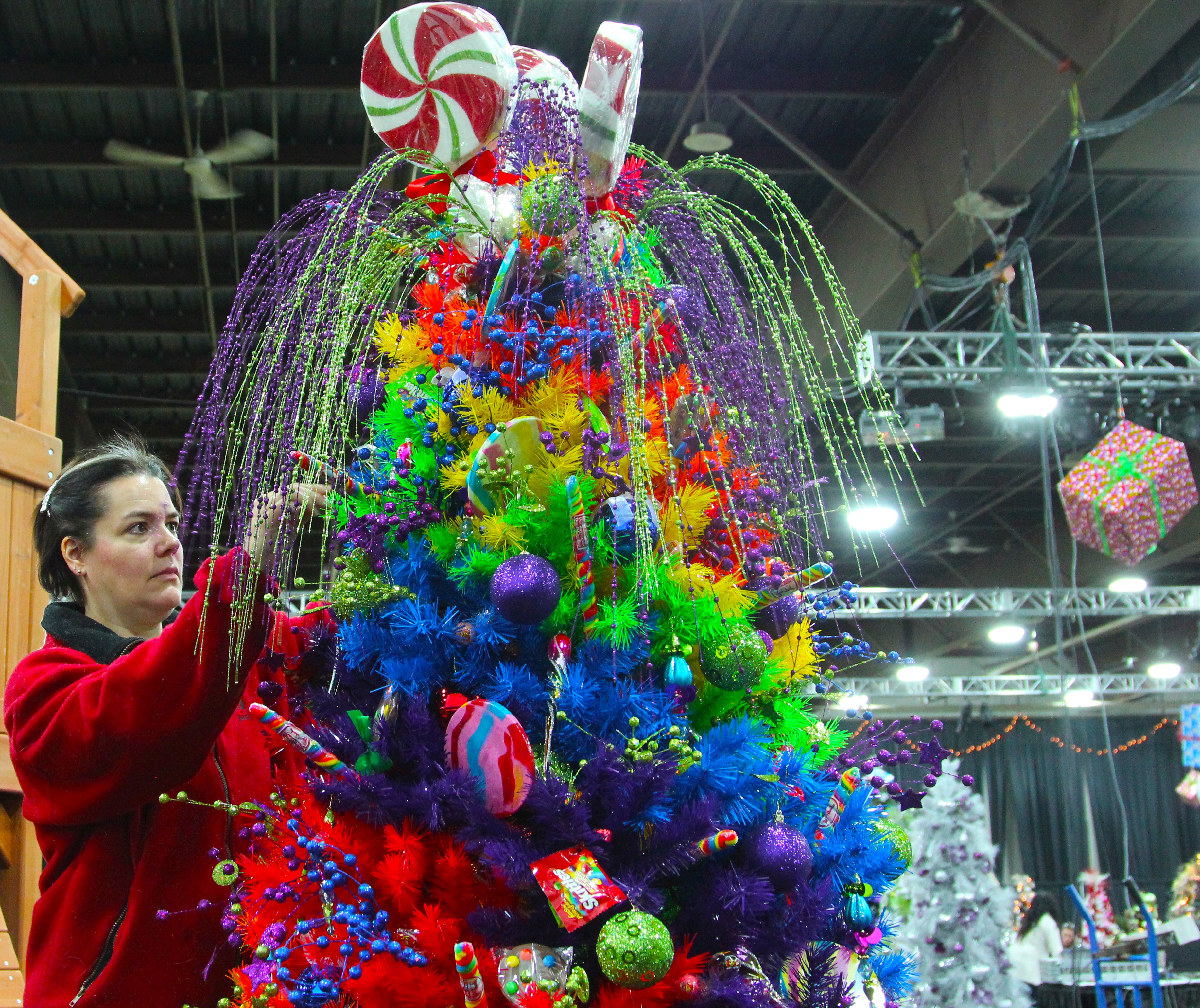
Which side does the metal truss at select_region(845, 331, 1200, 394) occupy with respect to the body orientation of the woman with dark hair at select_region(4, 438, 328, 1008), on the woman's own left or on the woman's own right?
on the woman's own left

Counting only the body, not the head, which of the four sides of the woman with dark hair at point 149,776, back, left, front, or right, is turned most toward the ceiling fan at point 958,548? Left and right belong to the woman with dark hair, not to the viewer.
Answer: left

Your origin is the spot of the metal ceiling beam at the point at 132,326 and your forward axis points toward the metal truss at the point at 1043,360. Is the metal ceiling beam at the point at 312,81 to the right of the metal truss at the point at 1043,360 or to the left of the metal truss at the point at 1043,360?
right

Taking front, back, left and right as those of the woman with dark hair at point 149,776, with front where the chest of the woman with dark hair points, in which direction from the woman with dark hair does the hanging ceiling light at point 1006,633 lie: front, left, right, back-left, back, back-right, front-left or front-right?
left

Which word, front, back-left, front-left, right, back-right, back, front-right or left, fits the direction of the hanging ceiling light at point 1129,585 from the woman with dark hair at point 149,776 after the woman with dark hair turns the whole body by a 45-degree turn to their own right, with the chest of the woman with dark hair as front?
back-left

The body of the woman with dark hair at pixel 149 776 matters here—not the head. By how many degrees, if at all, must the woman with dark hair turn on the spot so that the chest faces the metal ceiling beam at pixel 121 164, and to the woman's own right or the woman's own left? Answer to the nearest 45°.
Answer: approximately 135° to the woman's own left

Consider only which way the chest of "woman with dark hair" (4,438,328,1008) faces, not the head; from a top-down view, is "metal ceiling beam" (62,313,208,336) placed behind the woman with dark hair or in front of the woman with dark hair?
behind

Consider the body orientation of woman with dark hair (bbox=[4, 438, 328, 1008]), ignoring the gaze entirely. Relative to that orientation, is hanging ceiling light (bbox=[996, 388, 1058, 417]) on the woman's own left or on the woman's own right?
on the woman's own left

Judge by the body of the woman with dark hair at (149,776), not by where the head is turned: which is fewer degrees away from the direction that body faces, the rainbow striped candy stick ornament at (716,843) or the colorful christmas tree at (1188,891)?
the rainbow striped candy stick ornament

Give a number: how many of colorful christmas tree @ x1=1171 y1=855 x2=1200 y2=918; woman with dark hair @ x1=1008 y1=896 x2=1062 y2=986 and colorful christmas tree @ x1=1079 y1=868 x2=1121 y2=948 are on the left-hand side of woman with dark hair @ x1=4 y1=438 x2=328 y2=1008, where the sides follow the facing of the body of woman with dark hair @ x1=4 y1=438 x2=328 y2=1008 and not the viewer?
3

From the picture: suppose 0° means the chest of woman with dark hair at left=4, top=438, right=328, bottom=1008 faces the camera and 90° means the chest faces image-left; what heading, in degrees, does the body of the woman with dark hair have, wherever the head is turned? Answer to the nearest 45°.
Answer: approximately 315°

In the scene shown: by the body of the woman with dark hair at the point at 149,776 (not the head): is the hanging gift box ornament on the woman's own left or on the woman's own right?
on the woman's own left
